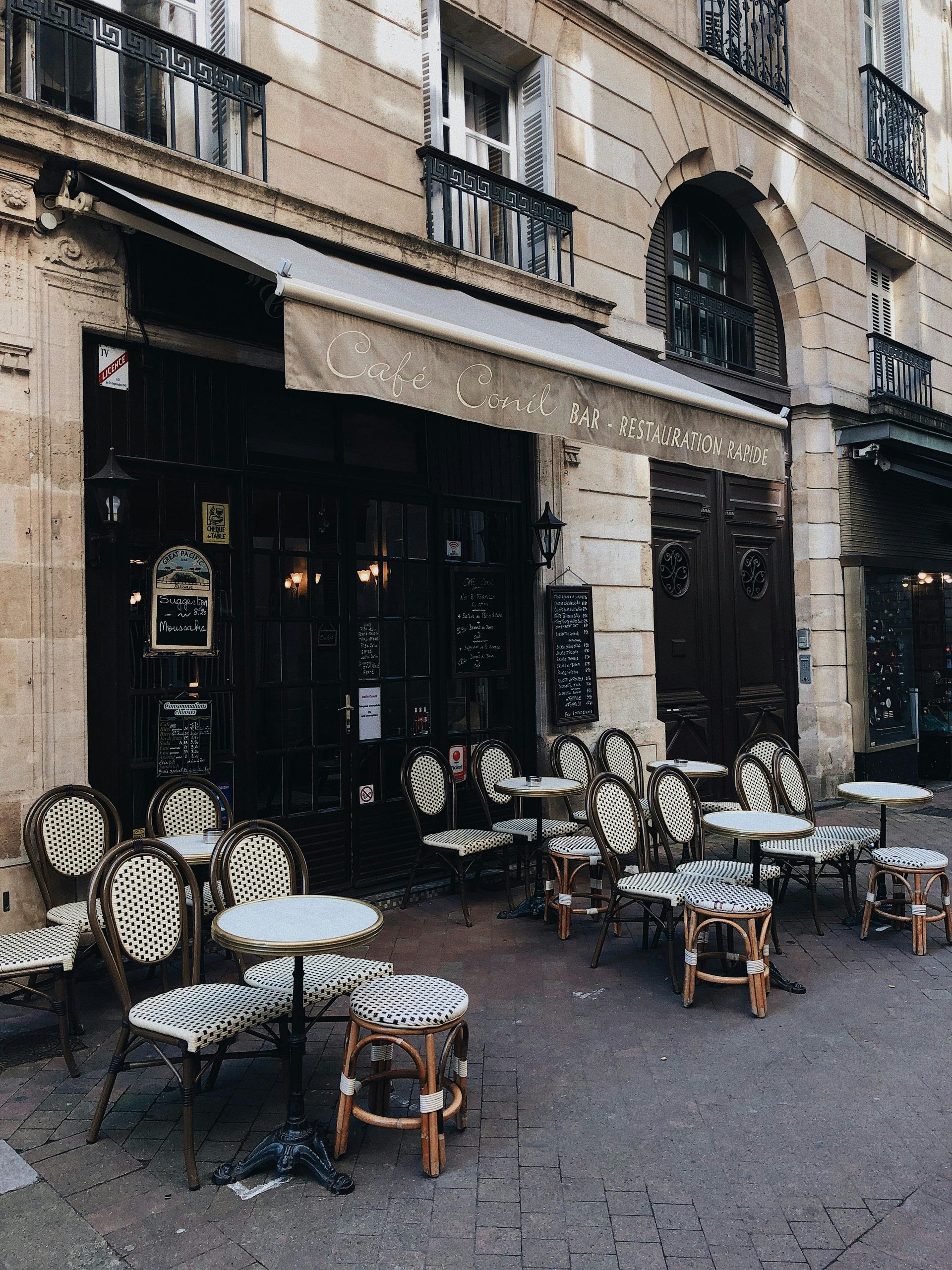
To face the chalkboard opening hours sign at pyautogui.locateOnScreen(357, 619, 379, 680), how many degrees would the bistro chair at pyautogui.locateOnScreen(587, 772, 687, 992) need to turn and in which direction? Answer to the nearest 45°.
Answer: approximately 180°

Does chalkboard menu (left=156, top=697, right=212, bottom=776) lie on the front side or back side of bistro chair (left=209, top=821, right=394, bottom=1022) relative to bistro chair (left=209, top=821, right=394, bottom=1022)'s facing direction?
on the back side

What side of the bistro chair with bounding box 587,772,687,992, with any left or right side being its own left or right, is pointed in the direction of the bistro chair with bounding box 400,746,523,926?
back

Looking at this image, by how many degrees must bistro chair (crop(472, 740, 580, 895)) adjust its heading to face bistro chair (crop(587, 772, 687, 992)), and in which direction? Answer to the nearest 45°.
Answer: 0° — it already faces it

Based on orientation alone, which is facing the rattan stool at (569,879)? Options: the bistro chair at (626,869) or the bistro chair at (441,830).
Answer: the bistro chair at (441,830)

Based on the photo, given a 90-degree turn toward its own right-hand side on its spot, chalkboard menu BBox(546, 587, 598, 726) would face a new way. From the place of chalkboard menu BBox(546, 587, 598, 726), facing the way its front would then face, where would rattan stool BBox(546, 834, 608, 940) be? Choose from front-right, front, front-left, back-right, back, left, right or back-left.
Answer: front-left
